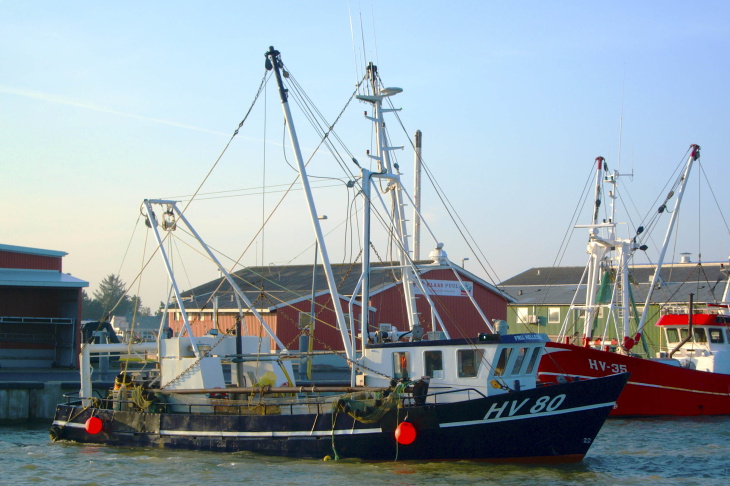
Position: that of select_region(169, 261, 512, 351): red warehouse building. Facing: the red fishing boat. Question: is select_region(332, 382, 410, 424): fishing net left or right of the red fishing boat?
right

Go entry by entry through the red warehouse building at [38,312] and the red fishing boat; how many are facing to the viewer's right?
0

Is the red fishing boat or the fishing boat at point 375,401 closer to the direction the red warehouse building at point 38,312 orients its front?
the fishing boat

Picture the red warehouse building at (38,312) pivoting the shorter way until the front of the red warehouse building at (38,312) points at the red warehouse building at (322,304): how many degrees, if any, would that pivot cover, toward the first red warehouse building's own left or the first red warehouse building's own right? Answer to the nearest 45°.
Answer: approximately 90° to the first red warehouse building's own left

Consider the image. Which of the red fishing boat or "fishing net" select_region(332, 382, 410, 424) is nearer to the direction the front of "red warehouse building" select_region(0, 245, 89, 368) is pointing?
the fishing net

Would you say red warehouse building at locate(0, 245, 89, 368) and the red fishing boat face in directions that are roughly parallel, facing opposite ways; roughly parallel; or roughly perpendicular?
roughly perpendicular

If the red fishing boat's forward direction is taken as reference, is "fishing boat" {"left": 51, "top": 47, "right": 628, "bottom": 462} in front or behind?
in front

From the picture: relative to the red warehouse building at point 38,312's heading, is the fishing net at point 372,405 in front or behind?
in front

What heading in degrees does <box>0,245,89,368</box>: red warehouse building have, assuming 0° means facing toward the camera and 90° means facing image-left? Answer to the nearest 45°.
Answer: approximately 0°

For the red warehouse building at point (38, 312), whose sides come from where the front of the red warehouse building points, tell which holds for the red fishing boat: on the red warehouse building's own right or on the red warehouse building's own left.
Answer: on the red warehouse building's own left
